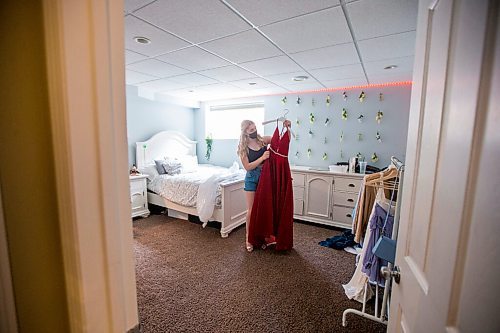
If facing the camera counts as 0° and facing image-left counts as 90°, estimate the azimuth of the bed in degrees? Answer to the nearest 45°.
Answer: approximately 315°

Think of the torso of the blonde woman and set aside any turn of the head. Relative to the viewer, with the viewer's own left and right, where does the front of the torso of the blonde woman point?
facing the viewer and to the right of the viewer

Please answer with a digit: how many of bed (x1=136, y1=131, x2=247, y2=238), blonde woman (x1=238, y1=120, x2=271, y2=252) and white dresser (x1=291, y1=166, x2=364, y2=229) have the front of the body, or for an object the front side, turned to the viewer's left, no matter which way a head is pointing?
0

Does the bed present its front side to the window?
no

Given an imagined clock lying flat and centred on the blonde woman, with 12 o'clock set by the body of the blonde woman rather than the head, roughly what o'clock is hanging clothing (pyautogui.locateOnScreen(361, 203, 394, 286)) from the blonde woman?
The hanging clothing is roughly at 12 o'clock from the blonde woman.

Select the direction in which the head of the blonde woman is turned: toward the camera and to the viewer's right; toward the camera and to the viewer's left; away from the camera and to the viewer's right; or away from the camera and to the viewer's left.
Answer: toward the camera and to the viewer's right

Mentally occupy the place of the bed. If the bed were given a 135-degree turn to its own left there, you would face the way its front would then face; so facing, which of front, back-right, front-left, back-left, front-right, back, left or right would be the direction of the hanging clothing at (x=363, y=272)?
back-right

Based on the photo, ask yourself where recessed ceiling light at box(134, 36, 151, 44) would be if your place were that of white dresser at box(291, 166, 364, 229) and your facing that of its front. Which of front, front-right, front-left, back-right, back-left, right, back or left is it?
front-right

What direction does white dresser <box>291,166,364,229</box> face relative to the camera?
toward the camera

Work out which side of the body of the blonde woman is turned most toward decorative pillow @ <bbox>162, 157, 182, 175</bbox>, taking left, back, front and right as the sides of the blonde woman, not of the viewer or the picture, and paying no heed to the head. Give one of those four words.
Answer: back

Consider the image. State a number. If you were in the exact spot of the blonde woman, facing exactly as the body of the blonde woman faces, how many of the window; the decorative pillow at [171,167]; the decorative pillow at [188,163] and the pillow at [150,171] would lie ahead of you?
0

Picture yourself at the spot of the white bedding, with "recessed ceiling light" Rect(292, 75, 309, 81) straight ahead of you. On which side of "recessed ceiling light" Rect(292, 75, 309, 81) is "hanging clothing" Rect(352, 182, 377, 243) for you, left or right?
right

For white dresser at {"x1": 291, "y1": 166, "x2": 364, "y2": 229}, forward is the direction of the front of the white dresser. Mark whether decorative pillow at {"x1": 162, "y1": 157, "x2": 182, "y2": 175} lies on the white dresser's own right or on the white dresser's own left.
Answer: on the white dresser's own right

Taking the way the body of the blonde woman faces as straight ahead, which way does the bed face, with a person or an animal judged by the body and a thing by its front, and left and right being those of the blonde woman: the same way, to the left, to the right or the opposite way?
the same way
